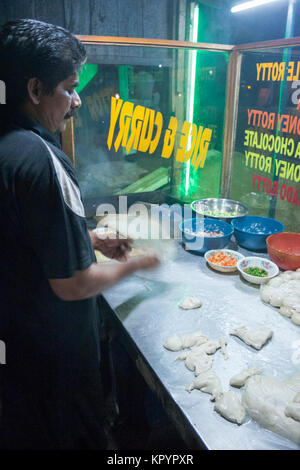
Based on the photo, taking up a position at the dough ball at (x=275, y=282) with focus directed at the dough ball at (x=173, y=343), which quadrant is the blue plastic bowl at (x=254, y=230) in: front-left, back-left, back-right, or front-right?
back-right

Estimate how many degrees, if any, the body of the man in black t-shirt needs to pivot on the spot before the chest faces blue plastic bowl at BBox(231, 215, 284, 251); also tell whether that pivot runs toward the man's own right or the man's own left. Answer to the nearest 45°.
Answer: approximately 45° to the man's own left

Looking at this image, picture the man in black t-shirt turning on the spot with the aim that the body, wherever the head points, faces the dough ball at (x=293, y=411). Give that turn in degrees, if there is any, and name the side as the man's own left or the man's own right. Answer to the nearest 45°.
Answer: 0° — they already face it

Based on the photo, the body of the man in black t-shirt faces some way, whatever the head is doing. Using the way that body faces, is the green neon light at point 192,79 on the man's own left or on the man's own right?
on the man's own left

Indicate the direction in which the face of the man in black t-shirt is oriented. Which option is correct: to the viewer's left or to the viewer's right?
to the viewer's right

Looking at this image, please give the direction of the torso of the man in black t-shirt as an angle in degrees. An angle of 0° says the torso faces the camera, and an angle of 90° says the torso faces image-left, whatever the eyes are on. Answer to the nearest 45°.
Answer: approximately 270°

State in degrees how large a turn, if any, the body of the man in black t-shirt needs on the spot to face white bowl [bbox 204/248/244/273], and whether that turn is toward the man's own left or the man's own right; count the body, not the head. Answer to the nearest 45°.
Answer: approximately 45° to the man's own left

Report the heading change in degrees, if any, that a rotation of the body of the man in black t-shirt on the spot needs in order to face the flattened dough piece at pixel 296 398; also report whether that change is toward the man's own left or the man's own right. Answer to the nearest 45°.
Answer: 0° — they already face it

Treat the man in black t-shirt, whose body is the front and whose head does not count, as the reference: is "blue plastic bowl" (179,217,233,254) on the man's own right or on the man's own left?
on the man's own left
